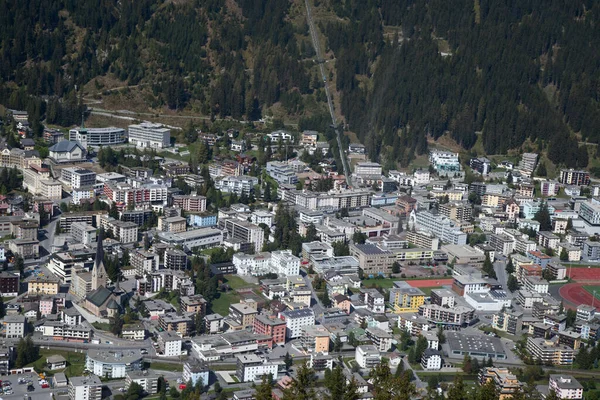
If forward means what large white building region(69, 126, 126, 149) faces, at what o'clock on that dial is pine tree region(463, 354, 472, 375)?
The pine tree is roughly at 11 o'clock from the large white building.

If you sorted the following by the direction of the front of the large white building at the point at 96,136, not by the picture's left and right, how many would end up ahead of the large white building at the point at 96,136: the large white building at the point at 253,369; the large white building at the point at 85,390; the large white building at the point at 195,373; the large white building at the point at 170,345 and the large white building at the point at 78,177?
5

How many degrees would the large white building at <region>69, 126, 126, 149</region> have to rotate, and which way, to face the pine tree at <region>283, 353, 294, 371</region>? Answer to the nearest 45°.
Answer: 0° — it already faces it

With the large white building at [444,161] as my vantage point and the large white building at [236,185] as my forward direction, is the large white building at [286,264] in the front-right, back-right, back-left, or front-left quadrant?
front-left

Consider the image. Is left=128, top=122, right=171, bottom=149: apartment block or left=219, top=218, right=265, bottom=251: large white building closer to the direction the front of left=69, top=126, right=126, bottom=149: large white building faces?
the large white building

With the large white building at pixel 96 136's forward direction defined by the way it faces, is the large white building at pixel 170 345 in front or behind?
in front

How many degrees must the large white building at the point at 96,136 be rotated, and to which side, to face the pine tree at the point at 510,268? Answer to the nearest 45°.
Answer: approximately 45° to its left

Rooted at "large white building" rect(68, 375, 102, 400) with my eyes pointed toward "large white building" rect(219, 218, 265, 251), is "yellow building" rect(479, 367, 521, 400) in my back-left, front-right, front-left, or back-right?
front-right

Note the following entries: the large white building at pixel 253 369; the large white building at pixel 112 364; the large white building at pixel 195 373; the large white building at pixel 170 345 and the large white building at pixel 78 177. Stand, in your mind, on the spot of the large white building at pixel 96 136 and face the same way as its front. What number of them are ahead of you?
5

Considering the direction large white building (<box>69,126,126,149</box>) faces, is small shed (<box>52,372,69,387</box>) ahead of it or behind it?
ahead

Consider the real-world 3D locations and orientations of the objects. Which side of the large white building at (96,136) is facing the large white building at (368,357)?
front

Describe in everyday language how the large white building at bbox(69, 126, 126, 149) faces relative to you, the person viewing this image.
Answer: facing the viewer

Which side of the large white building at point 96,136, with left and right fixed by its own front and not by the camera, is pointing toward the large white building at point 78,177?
front

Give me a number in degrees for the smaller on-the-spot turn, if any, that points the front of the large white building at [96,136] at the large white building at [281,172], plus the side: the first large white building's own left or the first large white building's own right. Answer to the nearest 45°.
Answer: approximately 45° to the first large white building's own left

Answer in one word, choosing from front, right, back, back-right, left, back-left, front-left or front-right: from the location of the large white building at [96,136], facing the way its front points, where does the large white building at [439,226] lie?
front-left

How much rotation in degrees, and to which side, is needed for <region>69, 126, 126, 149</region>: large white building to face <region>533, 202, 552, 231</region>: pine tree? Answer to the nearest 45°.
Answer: approximately 45° to its left

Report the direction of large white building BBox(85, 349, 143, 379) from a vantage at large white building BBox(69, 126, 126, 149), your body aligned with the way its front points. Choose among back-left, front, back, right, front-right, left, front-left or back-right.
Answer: front
